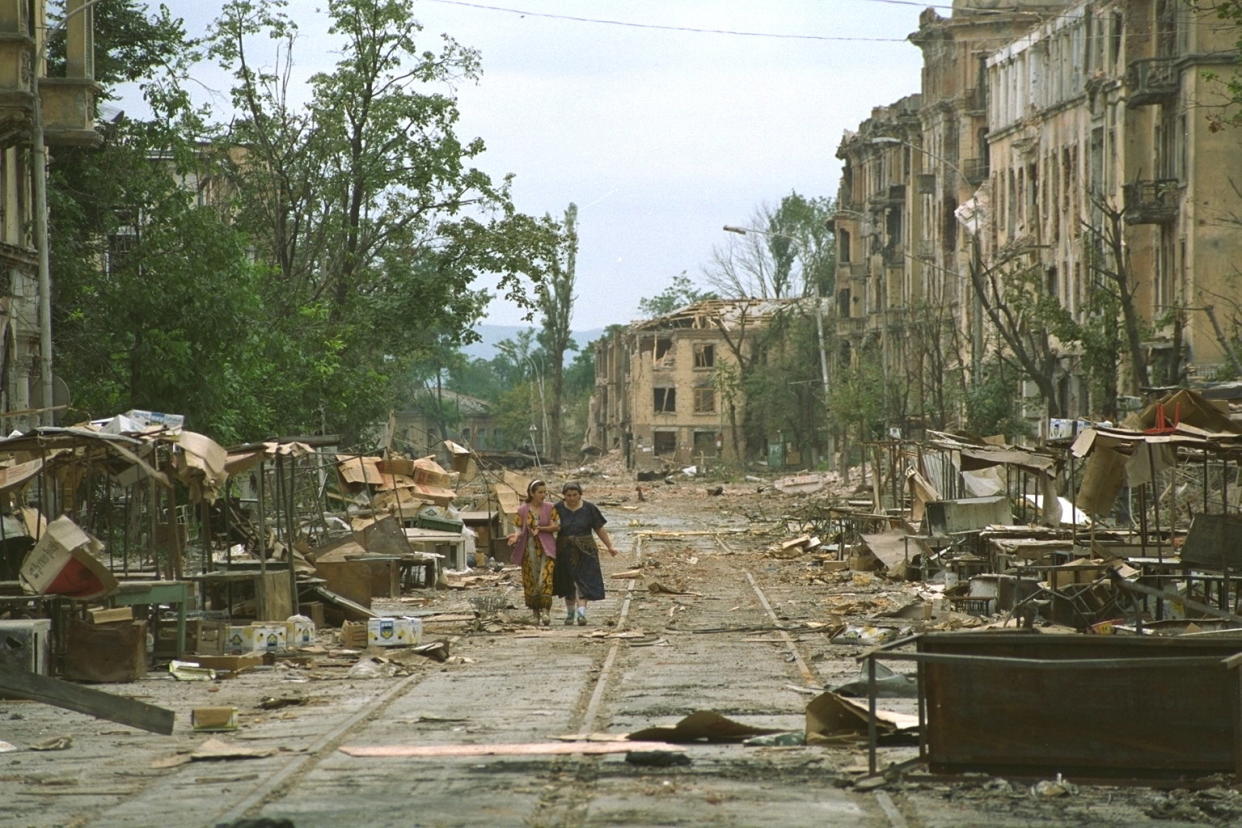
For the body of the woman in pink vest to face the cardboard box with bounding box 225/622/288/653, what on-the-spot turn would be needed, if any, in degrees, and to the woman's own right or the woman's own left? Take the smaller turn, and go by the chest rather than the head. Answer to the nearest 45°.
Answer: approximately 45° to the woman's own right

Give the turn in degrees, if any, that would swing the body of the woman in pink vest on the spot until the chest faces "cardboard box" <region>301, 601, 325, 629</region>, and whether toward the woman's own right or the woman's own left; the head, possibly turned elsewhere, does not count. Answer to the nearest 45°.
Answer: approximately 90° to the woman's own right

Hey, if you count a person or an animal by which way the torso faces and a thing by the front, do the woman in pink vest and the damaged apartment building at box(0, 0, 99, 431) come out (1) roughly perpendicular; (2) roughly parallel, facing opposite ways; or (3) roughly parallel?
roughly perpendicular

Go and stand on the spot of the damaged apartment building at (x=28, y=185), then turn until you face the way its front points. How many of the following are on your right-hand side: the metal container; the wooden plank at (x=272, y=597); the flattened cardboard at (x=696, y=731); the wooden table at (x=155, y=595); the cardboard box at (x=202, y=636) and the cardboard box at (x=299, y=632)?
6

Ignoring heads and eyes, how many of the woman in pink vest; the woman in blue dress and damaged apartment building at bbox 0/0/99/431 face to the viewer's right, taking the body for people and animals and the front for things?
1

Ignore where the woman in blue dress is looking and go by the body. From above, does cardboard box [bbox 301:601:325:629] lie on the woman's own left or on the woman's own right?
on the woman's own right

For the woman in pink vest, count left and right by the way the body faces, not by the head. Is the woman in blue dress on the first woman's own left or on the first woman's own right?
on the first woman's own left

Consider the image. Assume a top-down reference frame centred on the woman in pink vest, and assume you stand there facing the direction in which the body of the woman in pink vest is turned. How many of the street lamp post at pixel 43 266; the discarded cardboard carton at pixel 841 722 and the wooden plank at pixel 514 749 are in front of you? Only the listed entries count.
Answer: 2

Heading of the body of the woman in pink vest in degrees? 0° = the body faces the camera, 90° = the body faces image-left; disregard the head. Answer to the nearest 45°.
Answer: approximately 0°

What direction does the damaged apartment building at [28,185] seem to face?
to the viewer's right

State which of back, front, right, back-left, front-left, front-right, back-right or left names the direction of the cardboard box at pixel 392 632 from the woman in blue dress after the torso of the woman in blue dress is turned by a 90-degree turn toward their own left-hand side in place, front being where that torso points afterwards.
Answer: back-right

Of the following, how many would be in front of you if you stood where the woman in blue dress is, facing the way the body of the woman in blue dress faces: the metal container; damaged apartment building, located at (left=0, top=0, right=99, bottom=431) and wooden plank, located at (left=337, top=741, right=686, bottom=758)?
2

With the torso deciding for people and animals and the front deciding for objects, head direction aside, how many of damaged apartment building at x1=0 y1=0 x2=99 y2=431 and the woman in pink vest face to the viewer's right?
1

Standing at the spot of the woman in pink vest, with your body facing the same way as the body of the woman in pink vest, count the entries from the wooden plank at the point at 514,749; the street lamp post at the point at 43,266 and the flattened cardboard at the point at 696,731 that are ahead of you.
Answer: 2
